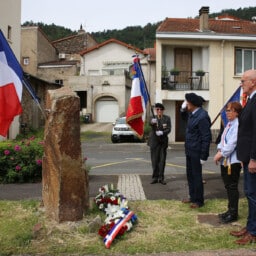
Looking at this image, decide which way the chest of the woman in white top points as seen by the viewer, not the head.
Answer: to the viewer's left

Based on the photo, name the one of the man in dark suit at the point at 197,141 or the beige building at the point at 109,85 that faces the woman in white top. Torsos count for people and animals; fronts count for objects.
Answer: the beige building

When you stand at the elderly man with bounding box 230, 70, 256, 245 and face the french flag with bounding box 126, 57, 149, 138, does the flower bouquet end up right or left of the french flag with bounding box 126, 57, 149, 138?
left

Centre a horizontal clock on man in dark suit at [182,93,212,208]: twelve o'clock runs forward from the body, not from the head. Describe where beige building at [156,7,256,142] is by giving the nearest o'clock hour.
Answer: The beige building is roughly at 3 o'clock from the man in dark suit.

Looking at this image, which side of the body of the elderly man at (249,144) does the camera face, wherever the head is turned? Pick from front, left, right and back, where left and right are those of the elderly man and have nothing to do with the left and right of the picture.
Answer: left

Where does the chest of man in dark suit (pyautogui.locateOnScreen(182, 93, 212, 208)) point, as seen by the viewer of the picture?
to the viewer's left

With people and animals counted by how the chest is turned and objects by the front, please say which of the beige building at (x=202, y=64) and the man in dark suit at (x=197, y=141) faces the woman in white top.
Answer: the beige building

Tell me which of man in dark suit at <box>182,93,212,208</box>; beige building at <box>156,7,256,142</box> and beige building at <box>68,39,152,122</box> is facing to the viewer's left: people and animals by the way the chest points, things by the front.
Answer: the man in dark suit

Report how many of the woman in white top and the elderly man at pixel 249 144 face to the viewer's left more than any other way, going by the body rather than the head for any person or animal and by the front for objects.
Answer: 2

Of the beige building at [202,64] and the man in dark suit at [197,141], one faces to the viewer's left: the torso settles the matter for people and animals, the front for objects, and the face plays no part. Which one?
the man in dark suit

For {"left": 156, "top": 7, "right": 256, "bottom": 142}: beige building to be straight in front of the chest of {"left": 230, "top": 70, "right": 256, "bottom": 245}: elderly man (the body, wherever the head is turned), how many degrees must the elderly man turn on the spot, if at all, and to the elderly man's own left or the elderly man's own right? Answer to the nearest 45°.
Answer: approximately 90° to the elderly man's own right

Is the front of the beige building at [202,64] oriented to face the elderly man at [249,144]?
yes

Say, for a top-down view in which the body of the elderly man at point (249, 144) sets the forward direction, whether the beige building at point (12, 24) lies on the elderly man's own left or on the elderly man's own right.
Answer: on the elderly man's own right

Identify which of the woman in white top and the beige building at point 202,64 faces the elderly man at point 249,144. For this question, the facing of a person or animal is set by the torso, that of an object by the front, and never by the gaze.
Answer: the beige building
